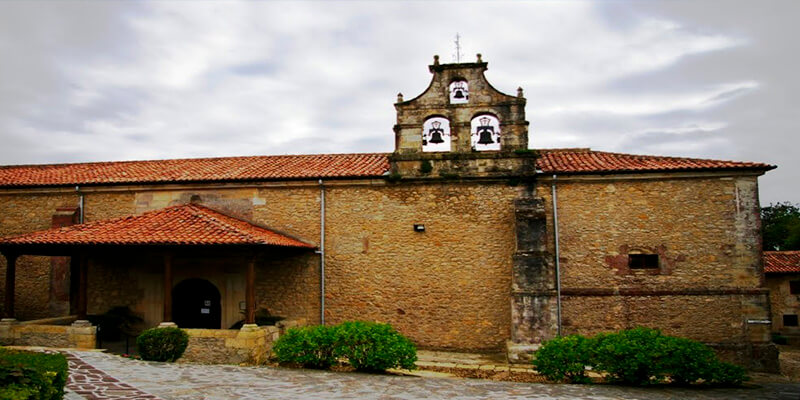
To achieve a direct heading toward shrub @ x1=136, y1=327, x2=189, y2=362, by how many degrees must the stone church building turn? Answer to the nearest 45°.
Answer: approximately 45° to its right

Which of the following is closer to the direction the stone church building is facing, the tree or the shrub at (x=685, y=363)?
the shrub

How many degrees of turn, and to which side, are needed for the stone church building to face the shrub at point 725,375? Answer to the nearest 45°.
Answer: approximately 45° to its left

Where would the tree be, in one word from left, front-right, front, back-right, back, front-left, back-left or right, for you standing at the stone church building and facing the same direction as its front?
back-left

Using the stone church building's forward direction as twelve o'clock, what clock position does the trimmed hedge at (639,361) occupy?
The trimmed hedge is roughly at 11 o'clock from the stone church building.

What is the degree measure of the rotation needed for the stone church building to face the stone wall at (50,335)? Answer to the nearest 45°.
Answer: approximately 90° to its right

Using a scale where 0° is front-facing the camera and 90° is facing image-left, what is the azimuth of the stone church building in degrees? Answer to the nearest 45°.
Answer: approximately 0°
